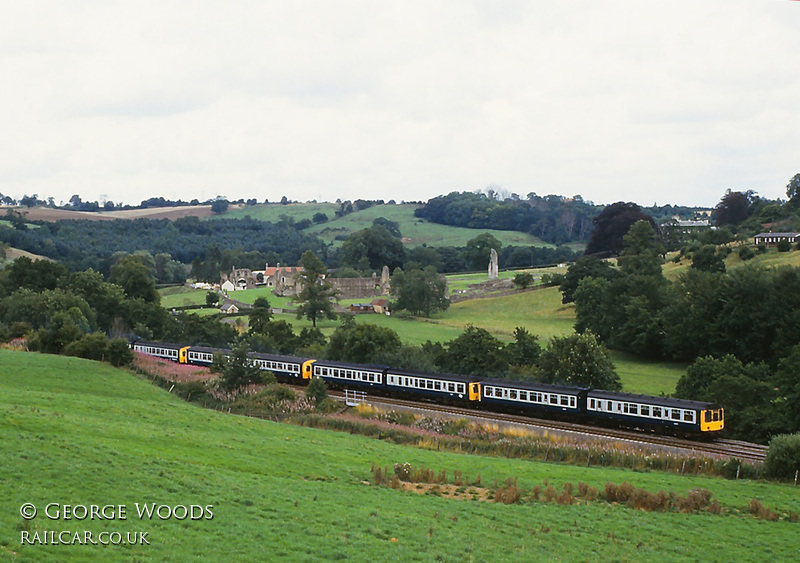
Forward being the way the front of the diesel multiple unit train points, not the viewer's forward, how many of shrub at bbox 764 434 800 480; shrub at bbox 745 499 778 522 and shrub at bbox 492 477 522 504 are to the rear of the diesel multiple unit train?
0

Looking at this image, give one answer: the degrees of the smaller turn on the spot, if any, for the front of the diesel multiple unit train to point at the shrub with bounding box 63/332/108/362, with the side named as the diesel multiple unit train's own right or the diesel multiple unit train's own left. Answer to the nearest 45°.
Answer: approximately 135° to the diesel multiple unit train's own right

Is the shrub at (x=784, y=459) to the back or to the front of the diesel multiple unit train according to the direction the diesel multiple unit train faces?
to the front

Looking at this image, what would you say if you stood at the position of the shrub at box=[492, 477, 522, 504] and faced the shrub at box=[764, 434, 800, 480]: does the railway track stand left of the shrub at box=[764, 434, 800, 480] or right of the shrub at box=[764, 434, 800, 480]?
left

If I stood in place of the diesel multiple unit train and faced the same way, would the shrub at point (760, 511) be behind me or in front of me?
in front

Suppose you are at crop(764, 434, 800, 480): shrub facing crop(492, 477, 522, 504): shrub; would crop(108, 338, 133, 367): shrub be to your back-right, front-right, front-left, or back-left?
front-right

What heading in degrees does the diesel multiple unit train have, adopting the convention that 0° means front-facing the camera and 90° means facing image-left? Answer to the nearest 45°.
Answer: approximately 315°

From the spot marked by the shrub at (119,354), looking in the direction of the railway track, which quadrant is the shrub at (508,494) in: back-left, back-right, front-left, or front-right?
front-right

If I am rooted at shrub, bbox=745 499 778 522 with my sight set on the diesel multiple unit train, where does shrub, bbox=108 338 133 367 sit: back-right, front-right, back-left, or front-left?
front-left

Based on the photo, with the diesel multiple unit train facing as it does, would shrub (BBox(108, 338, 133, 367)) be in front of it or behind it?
behind

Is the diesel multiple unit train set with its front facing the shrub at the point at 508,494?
no
